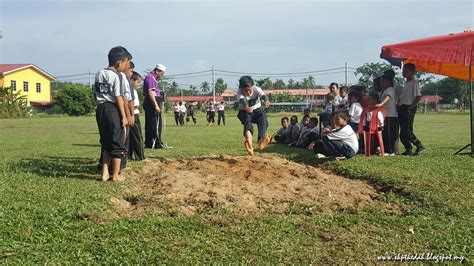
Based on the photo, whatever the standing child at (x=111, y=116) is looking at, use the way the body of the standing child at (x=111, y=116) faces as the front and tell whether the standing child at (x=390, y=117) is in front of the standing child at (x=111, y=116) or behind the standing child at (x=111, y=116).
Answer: in front

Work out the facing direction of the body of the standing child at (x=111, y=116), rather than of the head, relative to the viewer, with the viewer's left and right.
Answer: facing away from the viewer and to the right of the viewer

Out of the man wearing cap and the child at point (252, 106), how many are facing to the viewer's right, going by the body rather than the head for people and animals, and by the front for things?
1

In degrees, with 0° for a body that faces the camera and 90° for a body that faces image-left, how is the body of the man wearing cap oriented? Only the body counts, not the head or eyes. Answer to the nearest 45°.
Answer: approximately 270°

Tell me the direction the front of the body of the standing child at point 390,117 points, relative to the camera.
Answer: to the viewer's left

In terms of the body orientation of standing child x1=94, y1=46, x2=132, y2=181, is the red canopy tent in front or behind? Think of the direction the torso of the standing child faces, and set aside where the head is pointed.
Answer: in front

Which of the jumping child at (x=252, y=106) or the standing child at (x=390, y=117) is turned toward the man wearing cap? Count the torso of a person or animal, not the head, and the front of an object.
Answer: the standing child at (x=390, y=117)

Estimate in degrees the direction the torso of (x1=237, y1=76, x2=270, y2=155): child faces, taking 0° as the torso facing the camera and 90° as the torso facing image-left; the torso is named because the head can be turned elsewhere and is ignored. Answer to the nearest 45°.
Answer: approximately 0°

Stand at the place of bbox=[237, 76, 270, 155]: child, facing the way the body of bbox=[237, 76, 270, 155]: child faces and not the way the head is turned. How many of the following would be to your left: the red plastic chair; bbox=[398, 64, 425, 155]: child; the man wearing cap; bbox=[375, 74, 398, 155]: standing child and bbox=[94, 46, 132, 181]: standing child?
3

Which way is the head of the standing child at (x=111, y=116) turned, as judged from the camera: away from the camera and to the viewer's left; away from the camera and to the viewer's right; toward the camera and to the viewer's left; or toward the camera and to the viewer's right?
away from the camera and to the viewer's right

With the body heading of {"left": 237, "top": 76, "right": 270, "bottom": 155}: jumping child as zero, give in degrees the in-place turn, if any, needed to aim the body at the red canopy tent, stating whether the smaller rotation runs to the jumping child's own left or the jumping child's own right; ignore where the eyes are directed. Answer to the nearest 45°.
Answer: approximately 90° to the jumping child's own left
